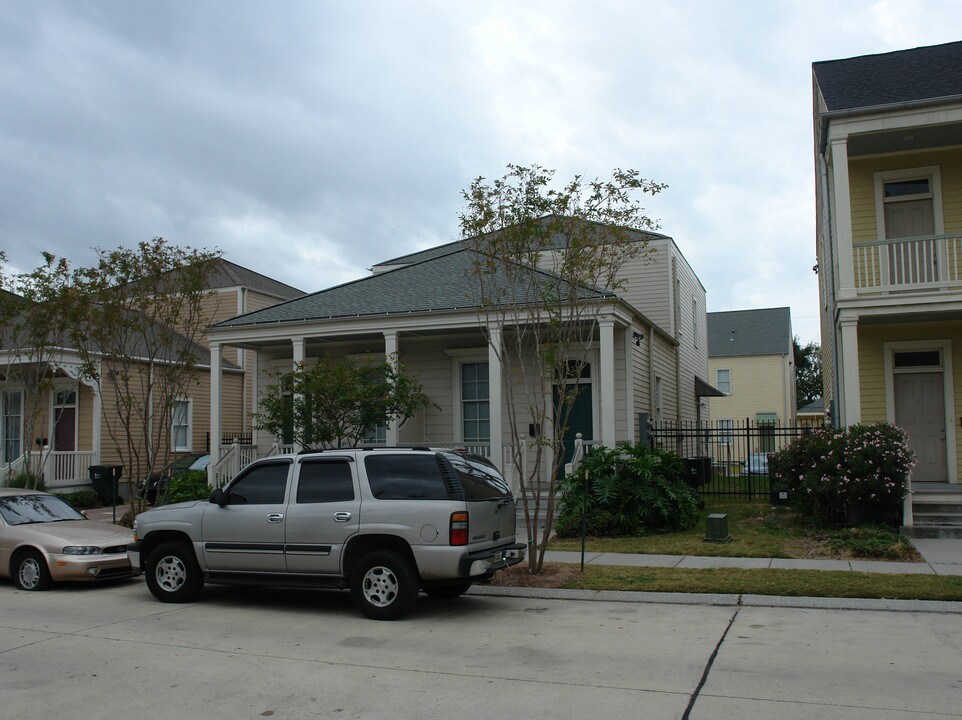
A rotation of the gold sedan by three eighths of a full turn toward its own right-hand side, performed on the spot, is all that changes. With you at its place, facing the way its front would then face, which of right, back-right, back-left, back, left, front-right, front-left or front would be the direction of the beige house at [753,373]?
back-right

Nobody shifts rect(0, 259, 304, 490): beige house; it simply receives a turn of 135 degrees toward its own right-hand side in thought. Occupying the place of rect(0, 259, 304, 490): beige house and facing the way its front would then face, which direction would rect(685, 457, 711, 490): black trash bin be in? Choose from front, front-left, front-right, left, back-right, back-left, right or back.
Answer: back-right

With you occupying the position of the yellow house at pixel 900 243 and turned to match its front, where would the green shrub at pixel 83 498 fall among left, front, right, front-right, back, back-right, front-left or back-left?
right

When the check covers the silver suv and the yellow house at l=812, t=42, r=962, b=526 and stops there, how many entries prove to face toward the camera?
1

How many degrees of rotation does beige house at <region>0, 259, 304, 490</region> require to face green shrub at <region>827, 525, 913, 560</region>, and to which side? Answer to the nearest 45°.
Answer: approximately 90° to its left

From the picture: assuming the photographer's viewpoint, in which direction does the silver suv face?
facing away from the viewer and to the left of the viewer

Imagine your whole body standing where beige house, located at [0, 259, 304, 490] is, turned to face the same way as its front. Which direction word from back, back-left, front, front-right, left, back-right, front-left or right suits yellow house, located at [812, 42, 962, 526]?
left

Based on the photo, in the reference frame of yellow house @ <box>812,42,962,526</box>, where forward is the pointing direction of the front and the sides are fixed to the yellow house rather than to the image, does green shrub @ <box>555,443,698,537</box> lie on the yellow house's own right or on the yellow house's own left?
on the yellow house's own right

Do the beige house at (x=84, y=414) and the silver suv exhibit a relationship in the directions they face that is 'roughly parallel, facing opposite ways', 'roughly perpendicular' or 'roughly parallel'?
roughly perpendicular

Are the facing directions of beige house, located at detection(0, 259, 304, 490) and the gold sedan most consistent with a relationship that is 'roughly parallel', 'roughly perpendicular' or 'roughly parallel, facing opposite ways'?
roughly perpendicular
